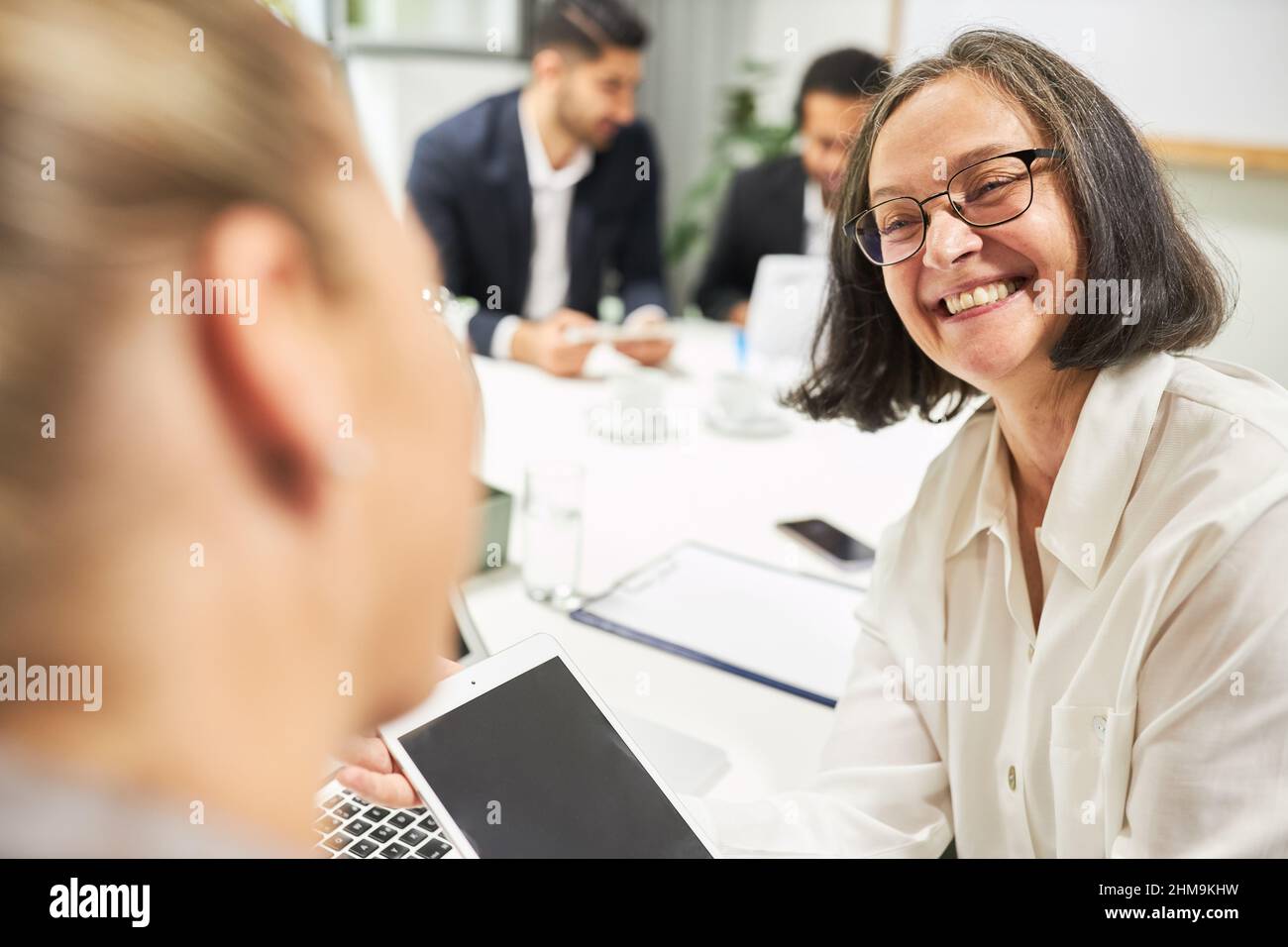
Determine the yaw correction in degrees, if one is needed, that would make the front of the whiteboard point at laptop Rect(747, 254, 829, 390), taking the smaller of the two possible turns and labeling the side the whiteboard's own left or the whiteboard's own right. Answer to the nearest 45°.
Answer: approximately 45° to the whiteboard's own right

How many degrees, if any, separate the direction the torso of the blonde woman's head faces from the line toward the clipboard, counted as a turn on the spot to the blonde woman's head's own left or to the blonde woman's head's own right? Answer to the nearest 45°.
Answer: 0° — they already face it

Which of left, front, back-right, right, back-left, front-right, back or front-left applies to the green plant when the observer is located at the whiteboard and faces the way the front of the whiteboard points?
back-right

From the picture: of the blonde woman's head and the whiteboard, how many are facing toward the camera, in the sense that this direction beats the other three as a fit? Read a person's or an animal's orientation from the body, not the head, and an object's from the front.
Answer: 1

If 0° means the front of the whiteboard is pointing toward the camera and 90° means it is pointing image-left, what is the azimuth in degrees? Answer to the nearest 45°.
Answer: approximately 0°

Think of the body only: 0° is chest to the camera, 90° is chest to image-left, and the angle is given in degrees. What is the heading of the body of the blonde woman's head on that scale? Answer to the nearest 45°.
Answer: approximately 225°

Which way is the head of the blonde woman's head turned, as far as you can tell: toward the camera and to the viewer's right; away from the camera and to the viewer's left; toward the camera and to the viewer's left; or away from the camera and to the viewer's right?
away from the camera and to the viewer's right

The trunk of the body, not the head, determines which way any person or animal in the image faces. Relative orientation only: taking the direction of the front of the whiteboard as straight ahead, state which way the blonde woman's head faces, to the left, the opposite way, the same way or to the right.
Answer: the opposite way
